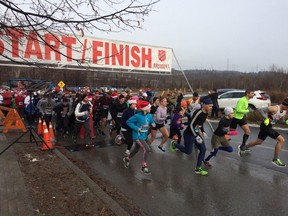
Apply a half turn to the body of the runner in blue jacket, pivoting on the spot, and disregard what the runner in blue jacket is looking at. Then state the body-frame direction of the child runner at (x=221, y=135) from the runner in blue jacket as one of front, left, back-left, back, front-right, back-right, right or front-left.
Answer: back-right

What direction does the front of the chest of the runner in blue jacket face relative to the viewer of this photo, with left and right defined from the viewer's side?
facing the viewer and to the right of the viewer
